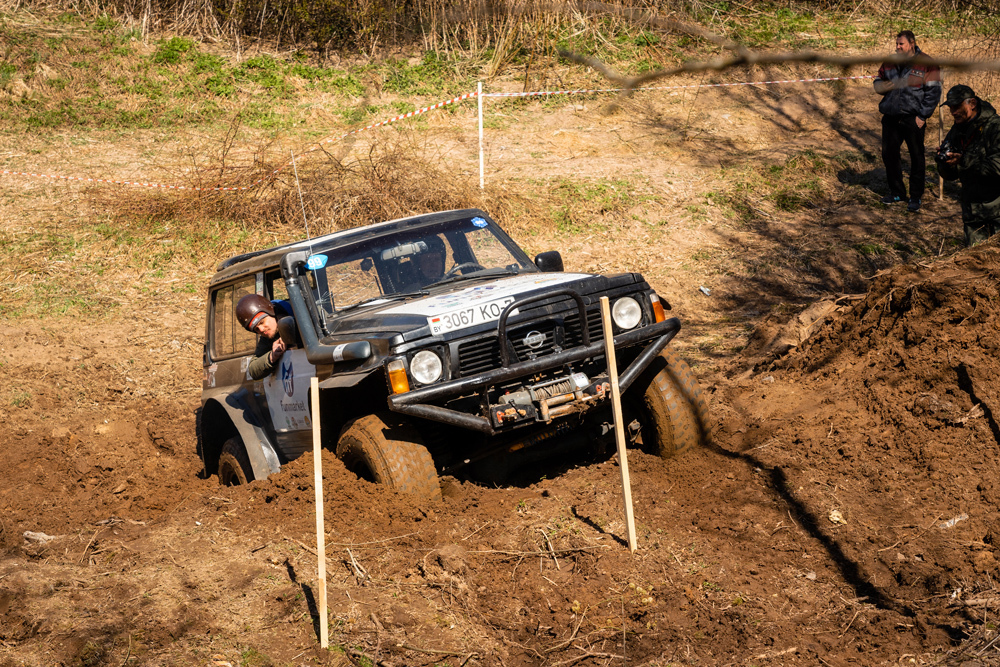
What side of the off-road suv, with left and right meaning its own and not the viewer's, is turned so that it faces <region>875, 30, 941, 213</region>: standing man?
left

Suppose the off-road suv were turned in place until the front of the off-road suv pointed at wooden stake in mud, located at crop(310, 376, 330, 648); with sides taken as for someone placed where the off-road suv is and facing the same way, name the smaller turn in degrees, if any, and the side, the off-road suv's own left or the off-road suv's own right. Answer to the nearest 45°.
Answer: approximately 45° to the off-road suv's own right

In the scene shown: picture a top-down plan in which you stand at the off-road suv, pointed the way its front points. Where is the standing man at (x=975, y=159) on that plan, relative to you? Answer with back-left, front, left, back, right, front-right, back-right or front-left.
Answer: left

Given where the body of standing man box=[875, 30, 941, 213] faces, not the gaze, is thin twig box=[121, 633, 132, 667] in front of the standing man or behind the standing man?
in front

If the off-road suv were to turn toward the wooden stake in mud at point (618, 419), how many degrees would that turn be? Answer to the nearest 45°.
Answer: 0° — it already faces it

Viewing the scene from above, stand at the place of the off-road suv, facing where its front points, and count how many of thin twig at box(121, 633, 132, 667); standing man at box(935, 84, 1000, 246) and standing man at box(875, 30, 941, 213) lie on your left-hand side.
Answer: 2

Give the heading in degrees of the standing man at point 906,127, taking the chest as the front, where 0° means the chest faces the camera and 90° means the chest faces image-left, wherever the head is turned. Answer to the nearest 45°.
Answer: approximately 45°

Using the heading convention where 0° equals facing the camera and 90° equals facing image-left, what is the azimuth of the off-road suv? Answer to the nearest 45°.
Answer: approximately 315°

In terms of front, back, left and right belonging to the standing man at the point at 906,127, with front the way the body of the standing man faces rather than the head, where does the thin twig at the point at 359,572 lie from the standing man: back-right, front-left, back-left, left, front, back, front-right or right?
front-left

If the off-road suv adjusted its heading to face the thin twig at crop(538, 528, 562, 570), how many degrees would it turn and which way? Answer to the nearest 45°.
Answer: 0° — it already faces it

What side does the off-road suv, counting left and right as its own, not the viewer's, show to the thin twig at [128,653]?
right

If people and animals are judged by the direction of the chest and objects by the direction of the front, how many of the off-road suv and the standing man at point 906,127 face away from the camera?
0
